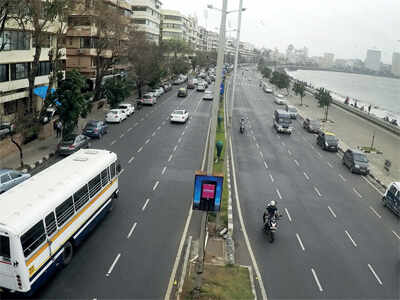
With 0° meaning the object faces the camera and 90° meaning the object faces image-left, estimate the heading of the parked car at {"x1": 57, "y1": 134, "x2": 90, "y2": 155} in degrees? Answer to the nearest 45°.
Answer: approximately 225°

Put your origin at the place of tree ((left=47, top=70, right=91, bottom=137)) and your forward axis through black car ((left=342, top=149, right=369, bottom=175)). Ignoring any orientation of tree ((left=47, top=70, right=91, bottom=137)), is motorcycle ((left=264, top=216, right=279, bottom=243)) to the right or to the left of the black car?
right

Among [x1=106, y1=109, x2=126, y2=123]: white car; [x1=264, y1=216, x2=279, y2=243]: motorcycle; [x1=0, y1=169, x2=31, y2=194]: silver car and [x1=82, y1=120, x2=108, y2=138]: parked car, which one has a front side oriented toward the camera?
the motorcycle

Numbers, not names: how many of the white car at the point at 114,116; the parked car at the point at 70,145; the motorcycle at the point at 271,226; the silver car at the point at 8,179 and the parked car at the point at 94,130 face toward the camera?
1

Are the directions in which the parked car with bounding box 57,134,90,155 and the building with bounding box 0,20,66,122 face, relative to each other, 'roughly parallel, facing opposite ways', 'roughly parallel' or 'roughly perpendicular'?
roughly perpendicular

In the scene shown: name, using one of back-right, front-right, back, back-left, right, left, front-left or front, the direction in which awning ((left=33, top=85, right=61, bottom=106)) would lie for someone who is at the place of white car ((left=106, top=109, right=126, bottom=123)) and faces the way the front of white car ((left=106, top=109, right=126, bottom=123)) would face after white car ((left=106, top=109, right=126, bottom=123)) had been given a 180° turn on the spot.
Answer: front-right

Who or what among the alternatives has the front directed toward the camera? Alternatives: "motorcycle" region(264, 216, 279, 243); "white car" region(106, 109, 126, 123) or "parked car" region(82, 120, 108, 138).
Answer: the motorcycle

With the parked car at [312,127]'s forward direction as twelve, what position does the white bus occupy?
The white bus is roughly at 2 o'clock from the parked car.

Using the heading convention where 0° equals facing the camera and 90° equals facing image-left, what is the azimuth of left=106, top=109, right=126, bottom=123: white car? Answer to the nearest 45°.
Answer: approximately 225°

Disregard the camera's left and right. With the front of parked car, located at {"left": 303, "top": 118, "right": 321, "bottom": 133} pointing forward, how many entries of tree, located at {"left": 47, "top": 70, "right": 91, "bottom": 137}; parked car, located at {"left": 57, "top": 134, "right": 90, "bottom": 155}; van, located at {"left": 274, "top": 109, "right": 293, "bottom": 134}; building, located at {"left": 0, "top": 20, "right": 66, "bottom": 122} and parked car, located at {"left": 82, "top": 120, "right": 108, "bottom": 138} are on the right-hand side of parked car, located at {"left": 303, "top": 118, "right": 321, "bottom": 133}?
5

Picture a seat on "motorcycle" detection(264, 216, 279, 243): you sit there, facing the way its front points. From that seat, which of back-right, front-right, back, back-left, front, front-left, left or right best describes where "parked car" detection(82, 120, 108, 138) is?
back-right

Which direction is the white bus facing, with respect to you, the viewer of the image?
facing away from the viewer and to the right of the viewer

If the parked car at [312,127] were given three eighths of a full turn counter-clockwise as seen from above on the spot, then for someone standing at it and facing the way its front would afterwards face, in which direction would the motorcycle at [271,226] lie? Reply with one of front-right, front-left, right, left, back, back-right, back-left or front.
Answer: back
